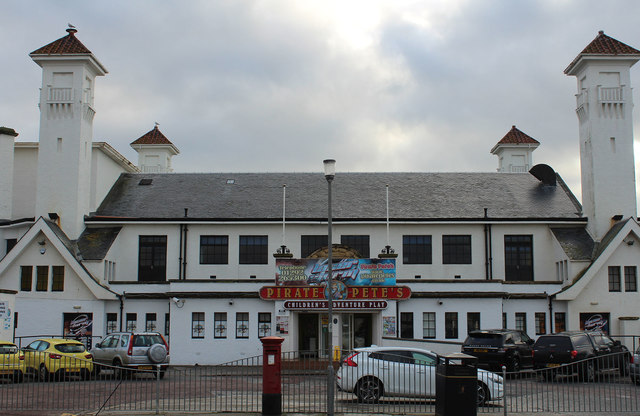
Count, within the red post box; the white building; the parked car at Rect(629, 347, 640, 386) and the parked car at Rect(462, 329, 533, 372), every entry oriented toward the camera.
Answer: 2

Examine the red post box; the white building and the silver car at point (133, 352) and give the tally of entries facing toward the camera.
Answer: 2

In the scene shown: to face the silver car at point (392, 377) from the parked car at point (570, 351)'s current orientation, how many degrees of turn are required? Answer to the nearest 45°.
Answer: approximately 180°

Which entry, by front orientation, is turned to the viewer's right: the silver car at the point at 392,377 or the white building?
the silver car

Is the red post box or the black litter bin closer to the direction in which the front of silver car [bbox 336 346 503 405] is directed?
the black litter bin

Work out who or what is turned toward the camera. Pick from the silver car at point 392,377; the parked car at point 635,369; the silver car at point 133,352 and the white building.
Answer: the white building

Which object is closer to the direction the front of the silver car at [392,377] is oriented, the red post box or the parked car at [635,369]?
the parked car

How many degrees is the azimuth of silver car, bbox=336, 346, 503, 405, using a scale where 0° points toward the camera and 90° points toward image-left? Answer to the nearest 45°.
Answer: approximately 270°

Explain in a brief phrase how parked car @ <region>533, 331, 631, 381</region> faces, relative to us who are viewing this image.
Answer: facing away from the viewer and to the right of the viewer

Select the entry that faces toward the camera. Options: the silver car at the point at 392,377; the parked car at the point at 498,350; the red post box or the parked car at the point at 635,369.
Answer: the red post box
